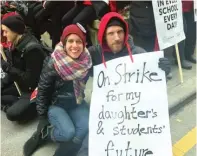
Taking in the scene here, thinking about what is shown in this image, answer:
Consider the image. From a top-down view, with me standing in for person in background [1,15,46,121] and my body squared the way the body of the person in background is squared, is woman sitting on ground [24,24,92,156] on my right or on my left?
on my left

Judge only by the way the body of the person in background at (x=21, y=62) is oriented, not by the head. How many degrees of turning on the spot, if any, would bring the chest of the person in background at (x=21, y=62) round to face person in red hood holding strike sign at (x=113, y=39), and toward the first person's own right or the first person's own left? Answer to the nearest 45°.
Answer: approximately 135° to the first person's own left

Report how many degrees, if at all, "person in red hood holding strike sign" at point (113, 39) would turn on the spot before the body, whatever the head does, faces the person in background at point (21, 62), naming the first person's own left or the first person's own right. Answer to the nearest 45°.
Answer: approximately 135° to the first person's own right

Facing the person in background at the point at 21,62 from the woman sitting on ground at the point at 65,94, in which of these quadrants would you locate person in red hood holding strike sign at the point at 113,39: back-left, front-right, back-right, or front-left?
back-right

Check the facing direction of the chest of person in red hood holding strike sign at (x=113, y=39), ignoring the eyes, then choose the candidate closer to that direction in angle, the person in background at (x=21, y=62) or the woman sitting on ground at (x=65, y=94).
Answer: the woman sitting on ground

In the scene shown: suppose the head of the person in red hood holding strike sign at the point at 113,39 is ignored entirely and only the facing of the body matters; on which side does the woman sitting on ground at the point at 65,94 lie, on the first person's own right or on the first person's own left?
on the first person's own right

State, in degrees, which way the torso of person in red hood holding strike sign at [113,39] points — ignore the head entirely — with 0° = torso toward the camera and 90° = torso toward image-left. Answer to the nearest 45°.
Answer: approximately 0°
